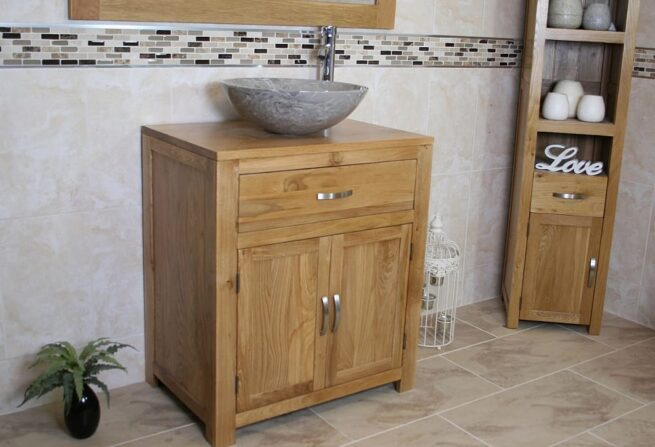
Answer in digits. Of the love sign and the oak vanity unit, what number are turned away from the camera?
0

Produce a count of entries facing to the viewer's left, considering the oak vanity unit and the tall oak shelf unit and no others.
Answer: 0

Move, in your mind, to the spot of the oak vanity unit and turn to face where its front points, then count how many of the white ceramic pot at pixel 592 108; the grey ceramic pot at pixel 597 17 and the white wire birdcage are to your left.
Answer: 3

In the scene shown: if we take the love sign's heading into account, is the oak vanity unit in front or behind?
in front

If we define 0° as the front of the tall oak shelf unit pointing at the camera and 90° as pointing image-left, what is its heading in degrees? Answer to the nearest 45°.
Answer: approximately 0°

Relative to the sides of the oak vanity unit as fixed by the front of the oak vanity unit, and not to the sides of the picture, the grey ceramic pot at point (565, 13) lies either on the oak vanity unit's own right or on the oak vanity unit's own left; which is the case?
on the oak vanity unit's own left

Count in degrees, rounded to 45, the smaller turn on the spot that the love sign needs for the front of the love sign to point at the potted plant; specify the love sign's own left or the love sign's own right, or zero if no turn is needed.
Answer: approximately 45° to the love sign's own right

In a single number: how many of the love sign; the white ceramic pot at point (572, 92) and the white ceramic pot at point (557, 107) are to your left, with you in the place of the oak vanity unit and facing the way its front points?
3
